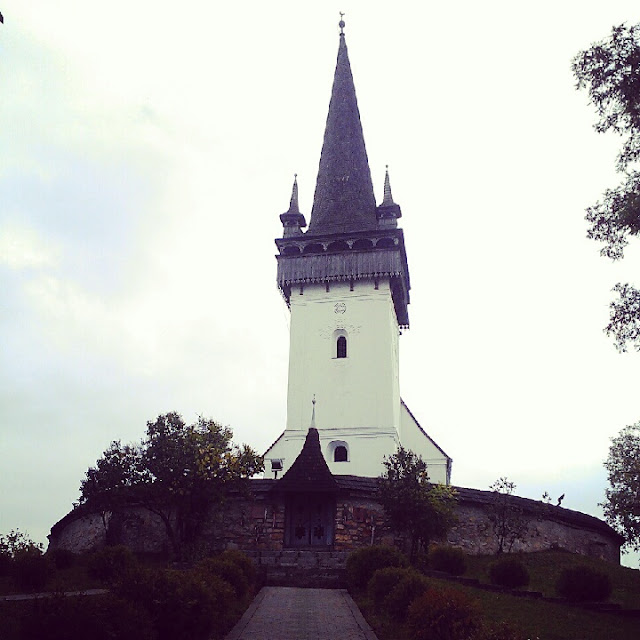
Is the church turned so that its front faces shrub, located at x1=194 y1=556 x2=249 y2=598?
yes

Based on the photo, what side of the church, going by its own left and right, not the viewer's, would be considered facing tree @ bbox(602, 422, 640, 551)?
left

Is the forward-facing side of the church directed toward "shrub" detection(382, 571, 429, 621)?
yes

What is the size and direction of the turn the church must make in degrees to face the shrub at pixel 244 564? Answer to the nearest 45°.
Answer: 0° — it already faces it

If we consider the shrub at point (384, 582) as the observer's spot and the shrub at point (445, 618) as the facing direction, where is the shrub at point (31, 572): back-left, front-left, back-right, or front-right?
back-right

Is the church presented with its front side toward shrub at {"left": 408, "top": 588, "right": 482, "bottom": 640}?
yes

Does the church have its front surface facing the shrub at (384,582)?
yes

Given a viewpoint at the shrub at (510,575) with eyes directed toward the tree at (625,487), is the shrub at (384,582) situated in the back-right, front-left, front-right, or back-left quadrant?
back-left

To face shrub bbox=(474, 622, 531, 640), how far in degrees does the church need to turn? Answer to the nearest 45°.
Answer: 0° — it already faces it

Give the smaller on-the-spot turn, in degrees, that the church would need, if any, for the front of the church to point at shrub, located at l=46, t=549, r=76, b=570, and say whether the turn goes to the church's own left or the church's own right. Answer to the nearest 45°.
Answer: approximately 45° to the church's own right

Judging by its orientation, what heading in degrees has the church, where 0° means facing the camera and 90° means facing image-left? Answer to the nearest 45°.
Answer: approximately 0°

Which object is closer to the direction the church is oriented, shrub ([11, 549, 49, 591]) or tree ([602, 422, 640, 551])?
the shrub
